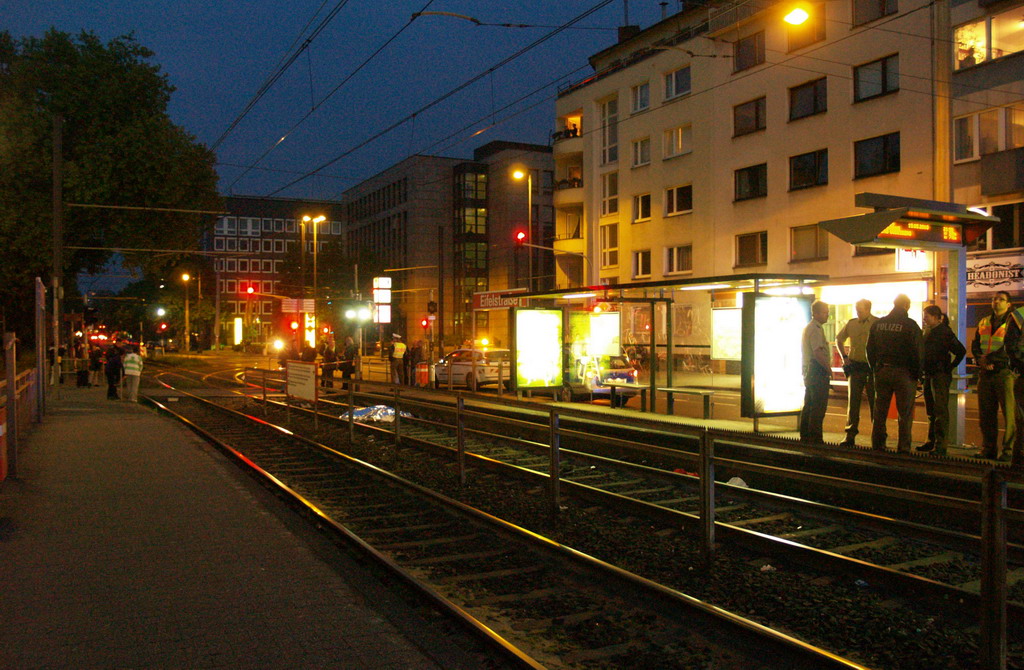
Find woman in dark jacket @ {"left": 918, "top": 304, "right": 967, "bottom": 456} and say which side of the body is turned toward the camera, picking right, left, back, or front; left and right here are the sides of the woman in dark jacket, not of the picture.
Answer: left

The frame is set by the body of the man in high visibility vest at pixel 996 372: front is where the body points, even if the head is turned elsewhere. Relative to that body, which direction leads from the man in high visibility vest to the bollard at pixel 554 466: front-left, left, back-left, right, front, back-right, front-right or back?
front

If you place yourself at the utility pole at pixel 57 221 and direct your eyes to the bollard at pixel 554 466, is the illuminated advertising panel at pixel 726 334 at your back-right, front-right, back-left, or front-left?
front-left

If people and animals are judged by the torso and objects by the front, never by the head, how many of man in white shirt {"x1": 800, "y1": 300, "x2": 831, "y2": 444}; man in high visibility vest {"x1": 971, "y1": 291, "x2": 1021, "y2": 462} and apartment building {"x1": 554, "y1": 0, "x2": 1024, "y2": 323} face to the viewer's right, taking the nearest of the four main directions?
1

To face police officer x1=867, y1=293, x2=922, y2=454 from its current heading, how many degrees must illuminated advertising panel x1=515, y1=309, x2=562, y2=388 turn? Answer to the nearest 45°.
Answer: approximately 45° to its left

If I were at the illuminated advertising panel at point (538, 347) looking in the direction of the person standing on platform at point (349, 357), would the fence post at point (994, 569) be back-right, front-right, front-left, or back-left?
back-left

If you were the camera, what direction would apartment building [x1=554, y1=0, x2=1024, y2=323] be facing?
facing the viewer and to the left of the viewer

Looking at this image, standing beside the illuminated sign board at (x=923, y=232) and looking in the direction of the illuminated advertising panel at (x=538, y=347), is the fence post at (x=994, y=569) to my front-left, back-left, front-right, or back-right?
back-left

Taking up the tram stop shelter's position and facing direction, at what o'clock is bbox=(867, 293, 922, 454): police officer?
The police officer is roughly at 10 o'clock from the tram stop shelter.

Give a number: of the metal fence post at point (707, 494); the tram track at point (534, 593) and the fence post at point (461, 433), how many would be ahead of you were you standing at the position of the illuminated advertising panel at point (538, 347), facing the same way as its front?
3

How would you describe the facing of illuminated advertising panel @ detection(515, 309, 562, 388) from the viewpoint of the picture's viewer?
facing the viewer

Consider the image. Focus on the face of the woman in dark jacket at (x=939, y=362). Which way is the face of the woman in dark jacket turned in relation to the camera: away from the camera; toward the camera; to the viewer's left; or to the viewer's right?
to the viewer's left

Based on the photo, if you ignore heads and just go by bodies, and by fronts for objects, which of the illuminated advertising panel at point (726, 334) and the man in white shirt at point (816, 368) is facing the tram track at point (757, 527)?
the illuminated advertising panel

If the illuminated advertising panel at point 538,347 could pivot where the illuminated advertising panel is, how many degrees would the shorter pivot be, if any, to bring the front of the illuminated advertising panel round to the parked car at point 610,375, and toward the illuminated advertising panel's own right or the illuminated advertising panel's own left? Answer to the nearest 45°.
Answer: approximately 90° to the illuminated advertising panel's own left

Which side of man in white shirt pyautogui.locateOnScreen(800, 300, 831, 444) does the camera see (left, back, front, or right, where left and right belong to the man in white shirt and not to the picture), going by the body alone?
right

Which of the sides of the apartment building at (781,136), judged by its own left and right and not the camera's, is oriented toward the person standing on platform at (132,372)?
front

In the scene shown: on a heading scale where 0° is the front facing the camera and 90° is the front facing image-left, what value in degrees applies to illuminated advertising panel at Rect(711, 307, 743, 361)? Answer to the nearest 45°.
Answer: approximately 0°

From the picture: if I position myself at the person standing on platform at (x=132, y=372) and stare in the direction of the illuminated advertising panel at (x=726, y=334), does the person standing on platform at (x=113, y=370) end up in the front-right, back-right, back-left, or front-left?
back-left
